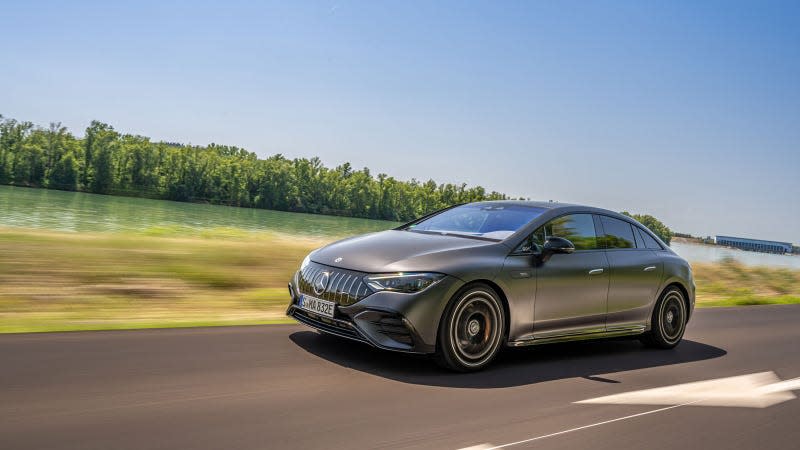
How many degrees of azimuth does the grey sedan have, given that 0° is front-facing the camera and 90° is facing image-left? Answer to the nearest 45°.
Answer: approximately 45°
